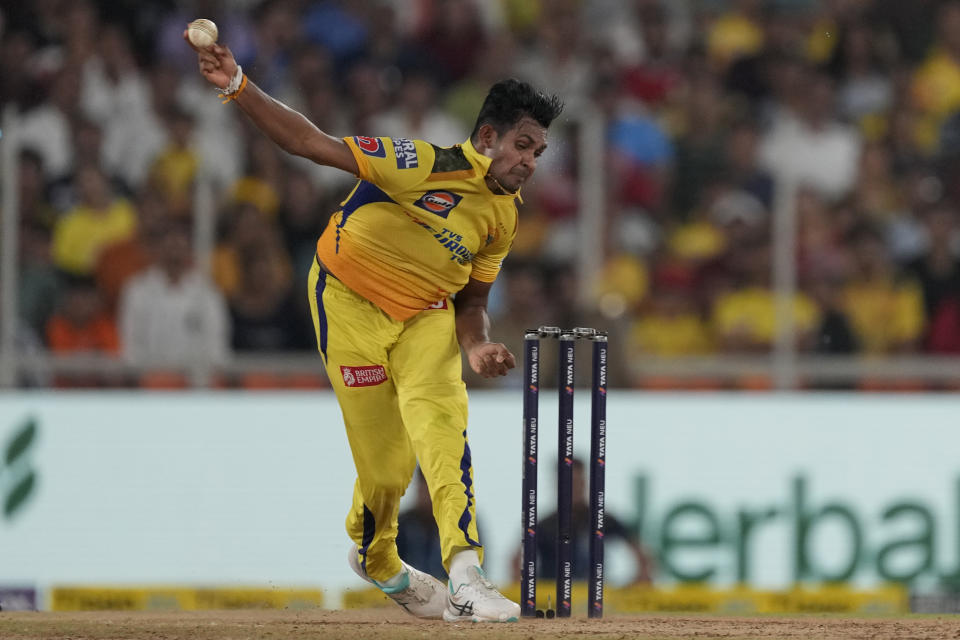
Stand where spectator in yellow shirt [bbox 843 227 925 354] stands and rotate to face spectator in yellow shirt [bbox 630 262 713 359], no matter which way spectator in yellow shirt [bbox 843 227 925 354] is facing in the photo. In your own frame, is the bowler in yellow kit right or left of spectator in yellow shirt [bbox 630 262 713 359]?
left

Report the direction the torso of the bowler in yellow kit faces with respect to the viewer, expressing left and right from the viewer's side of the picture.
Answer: facing the viewer and to the right of the viewer

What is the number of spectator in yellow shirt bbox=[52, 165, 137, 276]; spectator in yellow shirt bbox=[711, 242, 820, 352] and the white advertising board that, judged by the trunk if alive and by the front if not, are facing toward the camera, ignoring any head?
3

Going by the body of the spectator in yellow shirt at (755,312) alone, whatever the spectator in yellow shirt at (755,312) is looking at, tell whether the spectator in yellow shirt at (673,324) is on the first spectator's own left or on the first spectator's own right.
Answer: on the first spectator's own right

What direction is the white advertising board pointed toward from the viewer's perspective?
toward the camera

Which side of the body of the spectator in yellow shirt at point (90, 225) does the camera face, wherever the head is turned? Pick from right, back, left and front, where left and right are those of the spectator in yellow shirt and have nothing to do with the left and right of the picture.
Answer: front

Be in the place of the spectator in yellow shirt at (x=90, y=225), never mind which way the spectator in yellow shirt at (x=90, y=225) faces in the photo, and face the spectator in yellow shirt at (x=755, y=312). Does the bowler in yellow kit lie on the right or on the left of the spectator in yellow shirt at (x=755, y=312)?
right

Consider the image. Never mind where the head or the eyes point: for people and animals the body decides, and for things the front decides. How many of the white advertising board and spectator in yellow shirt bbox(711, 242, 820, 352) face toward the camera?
2

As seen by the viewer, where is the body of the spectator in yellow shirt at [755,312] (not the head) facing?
toward the camera

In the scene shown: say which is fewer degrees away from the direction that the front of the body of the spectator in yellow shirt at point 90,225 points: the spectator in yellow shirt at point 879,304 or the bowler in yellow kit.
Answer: the bowler in yellow kit

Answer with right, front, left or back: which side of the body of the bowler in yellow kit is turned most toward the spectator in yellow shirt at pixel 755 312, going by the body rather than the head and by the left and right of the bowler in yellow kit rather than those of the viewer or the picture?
back

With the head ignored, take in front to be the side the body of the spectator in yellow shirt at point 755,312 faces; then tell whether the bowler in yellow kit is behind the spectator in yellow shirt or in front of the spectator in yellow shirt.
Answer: in front
